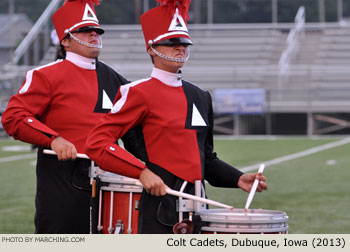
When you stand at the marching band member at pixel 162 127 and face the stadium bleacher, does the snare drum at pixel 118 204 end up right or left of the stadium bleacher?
left

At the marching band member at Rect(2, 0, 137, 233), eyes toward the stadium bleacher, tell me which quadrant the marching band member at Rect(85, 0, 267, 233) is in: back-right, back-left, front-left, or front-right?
back-right

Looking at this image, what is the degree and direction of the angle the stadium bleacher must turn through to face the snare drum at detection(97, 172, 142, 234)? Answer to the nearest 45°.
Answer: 0° — it already faces it

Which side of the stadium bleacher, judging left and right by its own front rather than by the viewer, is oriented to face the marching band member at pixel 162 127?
front

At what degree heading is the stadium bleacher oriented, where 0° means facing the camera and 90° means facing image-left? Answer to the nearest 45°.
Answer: approximately 0°
